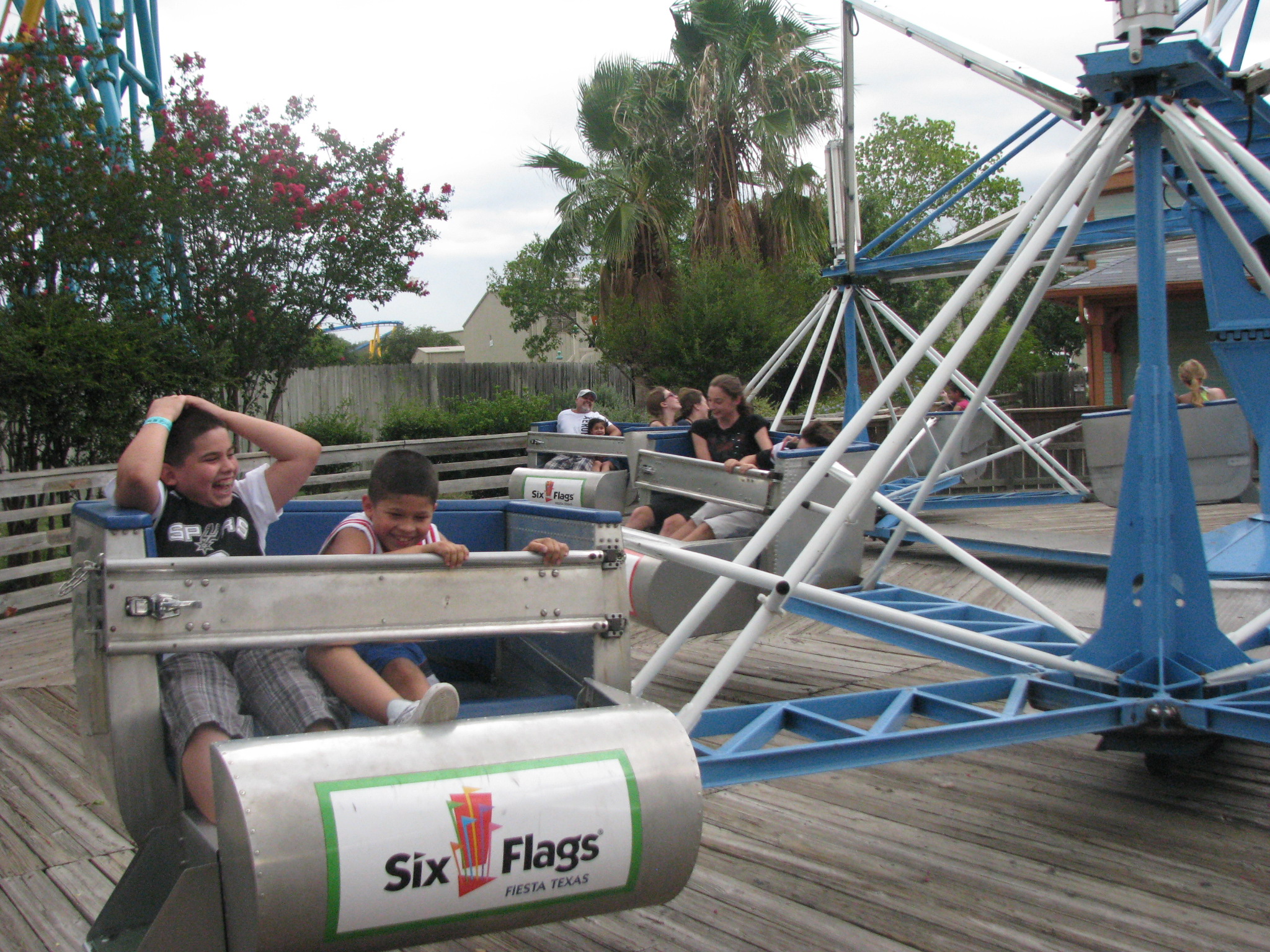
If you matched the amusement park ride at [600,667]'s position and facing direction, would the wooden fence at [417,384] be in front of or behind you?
behind

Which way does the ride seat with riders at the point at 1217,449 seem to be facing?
away from the camera

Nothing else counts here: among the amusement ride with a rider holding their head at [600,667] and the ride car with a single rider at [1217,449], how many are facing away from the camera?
1

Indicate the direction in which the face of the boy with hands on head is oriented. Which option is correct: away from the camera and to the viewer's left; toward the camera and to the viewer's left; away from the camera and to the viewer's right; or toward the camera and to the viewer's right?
toward the camera and to the viewer's right

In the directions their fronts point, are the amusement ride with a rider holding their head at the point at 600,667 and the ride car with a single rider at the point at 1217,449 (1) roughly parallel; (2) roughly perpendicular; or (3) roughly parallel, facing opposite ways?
roughly parallel, facing opposite ways

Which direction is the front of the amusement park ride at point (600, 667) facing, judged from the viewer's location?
facing the viewer

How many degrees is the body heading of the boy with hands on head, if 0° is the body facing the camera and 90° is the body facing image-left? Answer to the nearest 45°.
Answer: approximately 0°

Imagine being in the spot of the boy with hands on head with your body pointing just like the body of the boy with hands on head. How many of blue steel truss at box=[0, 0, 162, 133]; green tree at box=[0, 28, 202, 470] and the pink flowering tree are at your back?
3
